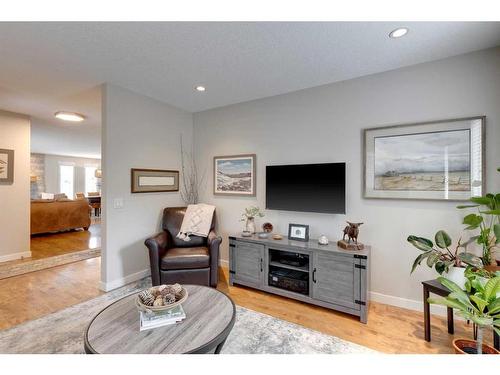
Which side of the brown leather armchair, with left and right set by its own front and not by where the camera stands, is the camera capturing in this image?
front

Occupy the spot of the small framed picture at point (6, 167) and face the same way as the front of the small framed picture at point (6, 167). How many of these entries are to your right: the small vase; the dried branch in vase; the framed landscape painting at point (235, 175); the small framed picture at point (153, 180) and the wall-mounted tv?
0

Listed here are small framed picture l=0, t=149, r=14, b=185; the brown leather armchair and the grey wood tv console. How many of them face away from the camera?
0

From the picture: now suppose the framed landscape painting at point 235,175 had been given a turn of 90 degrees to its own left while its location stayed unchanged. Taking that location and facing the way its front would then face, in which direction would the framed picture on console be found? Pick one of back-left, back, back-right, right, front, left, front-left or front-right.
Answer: front

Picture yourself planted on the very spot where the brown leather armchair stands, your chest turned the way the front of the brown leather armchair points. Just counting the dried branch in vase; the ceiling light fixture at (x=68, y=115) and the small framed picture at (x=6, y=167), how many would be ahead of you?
0

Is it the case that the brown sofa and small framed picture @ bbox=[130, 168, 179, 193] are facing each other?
no

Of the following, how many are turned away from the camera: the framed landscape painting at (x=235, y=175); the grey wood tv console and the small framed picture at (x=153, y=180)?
0

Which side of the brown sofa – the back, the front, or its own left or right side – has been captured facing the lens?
back

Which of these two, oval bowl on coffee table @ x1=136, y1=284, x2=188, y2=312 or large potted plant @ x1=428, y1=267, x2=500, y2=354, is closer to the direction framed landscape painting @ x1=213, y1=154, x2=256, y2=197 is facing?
the oval bowl on coffee table

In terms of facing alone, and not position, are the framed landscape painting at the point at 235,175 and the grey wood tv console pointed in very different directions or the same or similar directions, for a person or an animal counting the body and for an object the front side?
same or similar directions

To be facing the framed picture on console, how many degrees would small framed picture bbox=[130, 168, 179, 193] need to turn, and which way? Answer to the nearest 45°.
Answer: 0° — it already faces it

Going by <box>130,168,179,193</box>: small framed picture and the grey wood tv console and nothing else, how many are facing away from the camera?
0

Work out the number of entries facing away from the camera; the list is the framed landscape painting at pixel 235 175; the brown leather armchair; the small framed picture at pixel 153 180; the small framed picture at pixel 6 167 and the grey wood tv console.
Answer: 0

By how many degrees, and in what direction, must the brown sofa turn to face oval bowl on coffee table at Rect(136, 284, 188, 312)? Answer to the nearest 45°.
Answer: approximately 180°

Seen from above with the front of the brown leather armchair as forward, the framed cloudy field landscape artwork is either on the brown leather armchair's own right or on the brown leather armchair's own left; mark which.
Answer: on the brown leather armchair's own left

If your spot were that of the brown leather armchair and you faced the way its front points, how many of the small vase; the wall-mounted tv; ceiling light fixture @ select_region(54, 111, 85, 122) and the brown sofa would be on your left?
2

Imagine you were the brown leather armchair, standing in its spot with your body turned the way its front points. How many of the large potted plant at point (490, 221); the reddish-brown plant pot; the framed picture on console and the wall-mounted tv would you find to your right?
0

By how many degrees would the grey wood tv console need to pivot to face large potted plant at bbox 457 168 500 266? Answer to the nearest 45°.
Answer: approximately 135° to its left

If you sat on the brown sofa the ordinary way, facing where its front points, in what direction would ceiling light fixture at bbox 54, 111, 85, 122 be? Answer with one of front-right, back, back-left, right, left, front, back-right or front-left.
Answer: back

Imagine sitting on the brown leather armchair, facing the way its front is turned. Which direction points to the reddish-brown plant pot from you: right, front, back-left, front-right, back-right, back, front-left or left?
front-left

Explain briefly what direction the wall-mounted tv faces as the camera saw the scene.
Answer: facing the viewer and to the left of the viewer
